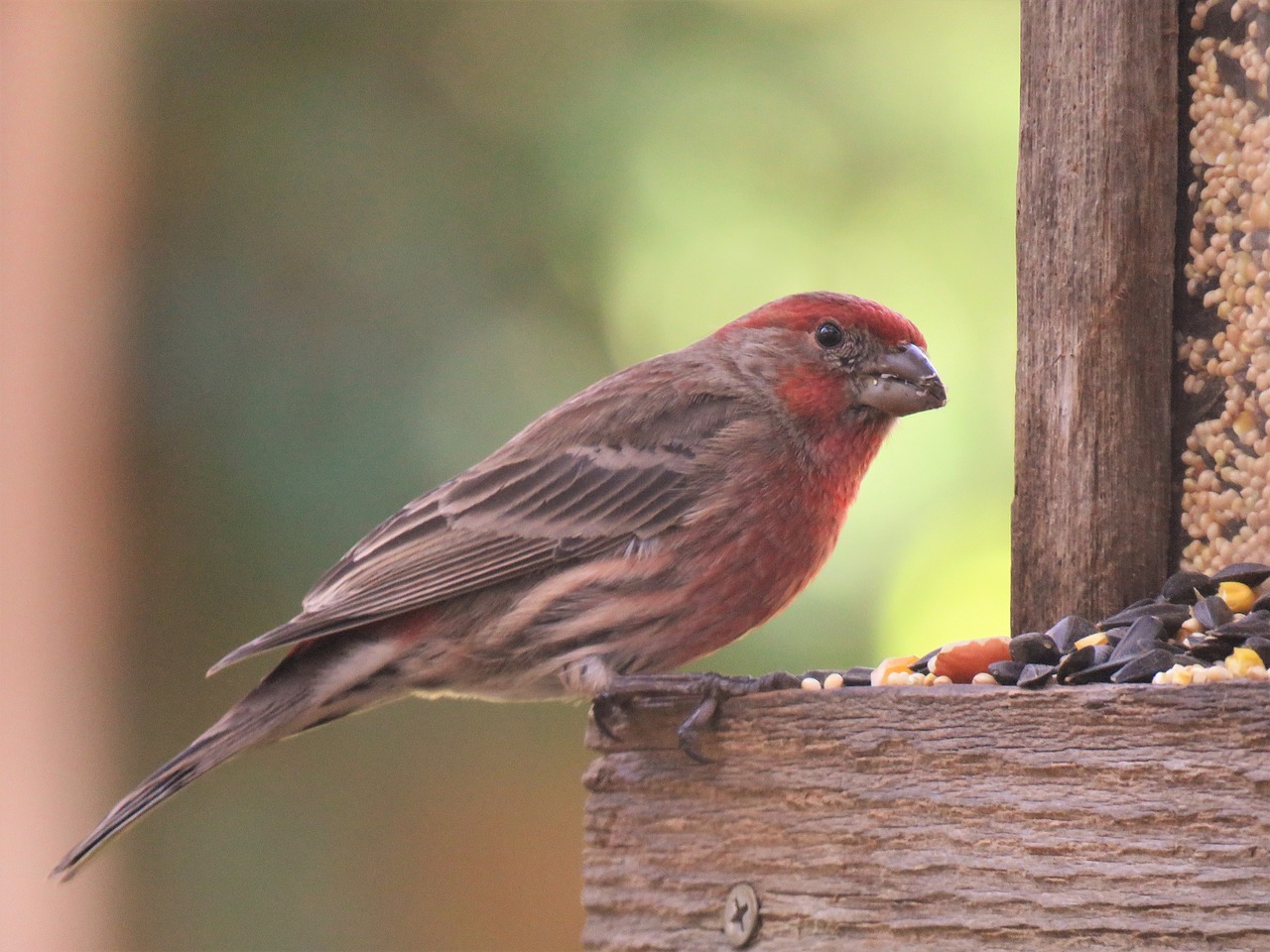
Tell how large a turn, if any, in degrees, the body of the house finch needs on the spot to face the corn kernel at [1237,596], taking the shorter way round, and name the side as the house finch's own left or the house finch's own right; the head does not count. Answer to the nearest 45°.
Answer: approximately 45° to the house finch's own right

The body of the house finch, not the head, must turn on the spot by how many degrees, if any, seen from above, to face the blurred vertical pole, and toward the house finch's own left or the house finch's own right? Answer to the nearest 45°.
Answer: approximately 135° to the house finch's own left

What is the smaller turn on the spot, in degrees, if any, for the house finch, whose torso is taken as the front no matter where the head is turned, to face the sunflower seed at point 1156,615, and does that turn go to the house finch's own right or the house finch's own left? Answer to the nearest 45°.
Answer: approximately 45° to the house finch's own right

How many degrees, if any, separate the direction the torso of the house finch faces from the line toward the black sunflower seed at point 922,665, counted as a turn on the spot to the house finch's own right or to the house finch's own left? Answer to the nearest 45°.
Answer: approximately 45° to the house finch's own right

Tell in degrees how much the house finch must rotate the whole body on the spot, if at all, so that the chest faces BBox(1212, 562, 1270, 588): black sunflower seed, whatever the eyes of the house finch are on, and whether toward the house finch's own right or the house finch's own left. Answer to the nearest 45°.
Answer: approximately 45° to the house finch's own right

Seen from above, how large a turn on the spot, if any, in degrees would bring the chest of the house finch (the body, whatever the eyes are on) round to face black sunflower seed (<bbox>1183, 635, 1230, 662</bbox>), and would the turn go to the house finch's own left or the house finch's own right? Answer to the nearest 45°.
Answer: approximately 45° to the house finch's own right

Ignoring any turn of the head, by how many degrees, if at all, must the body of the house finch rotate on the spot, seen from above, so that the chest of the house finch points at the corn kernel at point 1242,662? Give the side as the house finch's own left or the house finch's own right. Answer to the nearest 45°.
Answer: approximately 45° to the house finch's own right

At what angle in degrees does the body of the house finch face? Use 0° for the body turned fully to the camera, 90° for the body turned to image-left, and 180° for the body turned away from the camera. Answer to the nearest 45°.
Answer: approximately 270°
